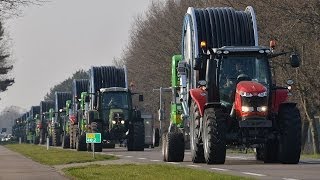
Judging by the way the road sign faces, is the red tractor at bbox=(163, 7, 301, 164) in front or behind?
in front

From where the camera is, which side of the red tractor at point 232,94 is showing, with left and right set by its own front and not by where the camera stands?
front

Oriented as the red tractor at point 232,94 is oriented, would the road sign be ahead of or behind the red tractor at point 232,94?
behind

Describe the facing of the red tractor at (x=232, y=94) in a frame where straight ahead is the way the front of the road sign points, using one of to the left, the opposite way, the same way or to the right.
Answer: the same way

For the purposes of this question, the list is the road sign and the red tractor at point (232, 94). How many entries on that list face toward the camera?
2

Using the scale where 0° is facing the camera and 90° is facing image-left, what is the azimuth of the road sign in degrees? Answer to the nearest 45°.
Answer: approximately 0°
